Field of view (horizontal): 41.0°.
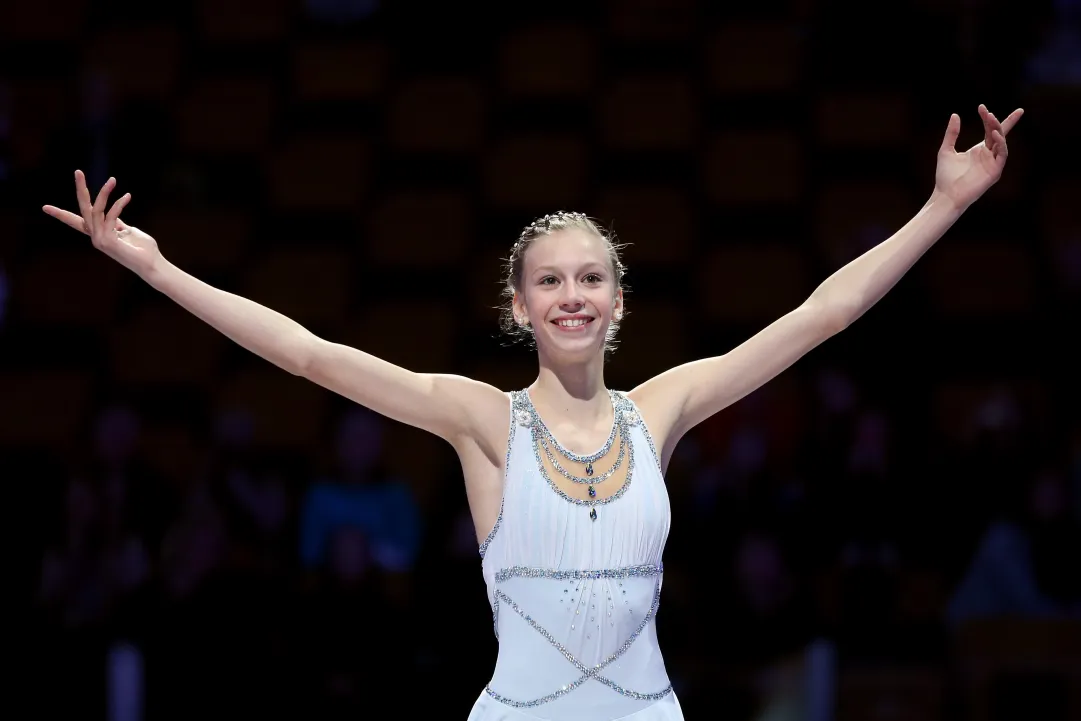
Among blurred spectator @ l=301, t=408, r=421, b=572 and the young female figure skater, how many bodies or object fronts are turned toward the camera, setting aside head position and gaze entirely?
2

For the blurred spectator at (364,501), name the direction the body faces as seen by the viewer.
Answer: toward the camera

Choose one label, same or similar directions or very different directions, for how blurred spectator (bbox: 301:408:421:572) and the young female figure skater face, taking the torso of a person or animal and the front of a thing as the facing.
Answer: same or similar directions

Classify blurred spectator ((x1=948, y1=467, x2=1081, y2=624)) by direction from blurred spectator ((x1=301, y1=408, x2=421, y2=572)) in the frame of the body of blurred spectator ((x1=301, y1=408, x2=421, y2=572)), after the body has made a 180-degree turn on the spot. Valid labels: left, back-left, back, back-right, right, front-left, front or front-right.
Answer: right

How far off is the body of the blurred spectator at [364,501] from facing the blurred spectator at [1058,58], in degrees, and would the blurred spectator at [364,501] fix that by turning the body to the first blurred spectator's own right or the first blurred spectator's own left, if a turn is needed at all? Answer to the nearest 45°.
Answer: approximately 90° to the first blurred spectator's own left

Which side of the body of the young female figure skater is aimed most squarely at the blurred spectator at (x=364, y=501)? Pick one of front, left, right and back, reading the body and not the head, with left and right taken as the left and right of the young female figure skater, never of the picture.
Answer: back

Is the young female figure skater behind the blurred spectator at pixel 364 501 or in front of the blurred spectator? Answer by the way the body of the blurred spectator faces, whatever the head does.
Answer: in front

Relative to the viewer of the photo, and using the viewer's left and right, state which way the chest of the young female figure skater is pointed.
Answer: facing the viewer

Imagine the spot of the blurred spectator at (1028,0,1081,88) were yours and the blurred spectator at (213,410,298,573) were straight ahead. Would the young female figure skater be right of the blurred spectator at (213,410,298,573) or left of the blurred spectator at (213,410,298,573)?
left

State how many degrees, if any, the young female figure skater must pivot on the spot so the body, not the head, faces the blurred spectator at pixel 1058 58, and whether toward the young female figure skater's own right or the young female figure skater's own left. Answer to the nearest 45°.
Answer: approximately 135° to the young female figure skater's own left
